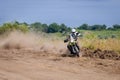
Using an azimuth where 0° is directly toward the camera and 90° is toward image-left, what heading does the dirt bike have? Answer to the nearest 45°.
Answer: approximately 315°
